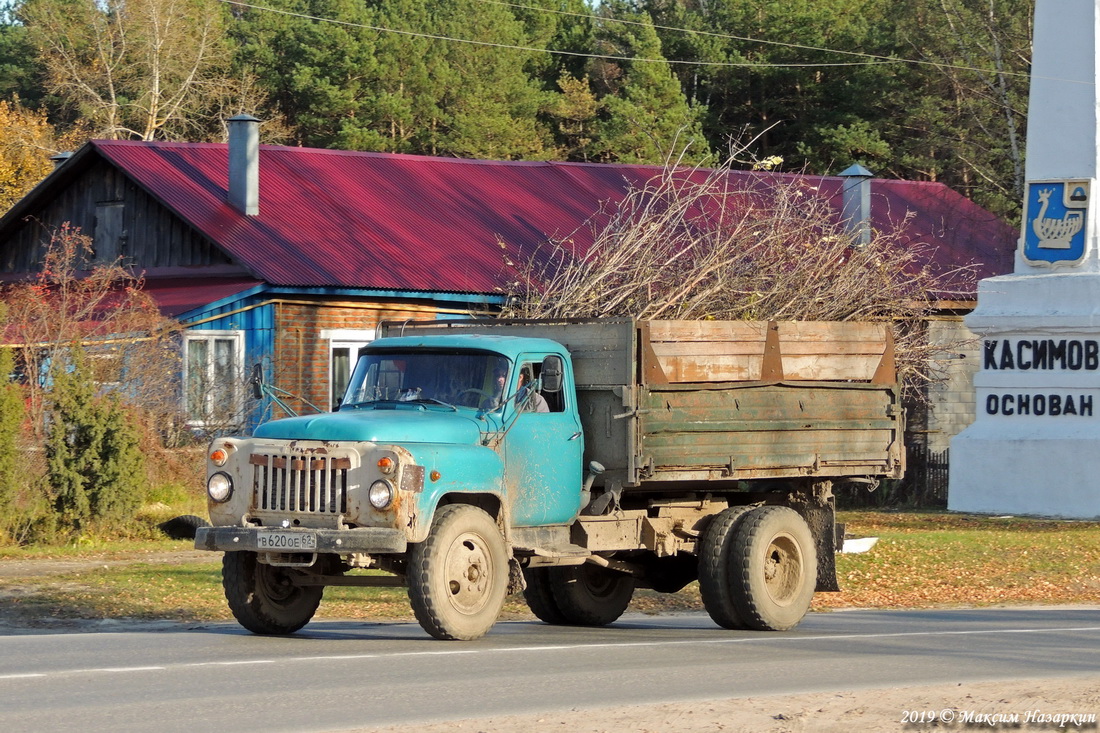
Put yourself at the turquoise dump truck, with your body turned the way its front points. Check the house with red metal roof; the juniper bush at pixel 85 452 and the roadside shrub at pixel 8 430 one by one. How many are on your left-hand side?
0

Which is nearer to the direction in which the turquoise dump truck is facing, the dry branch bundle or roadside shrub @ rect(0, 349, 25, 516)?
the roadside shrub

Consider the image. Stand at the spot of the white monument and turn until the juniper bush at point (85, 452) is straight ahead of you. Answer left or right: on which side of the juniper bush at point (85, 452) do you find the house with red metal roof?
right

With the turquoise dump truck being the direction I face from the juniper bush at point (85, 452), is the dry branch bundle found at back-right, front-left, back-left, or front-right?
front-left

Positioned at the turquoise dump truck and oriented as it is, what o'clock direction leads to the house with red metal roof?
The house with red metal roof is roughly at 4 o'clock from the turquoise dump truck.

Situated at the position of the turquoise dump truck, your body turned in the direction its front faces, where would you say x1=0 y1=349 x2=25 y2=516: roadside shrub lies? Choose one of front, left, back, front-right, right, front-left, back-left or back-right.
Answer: right

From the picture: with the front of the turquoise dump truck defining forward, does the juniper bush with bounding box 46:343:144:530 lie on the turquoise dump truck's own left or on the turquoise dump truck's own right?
on the turquoise dump truck's own right

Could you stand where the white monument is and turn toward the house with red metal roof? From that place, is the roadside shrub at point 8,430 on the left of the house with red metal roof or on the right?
left
